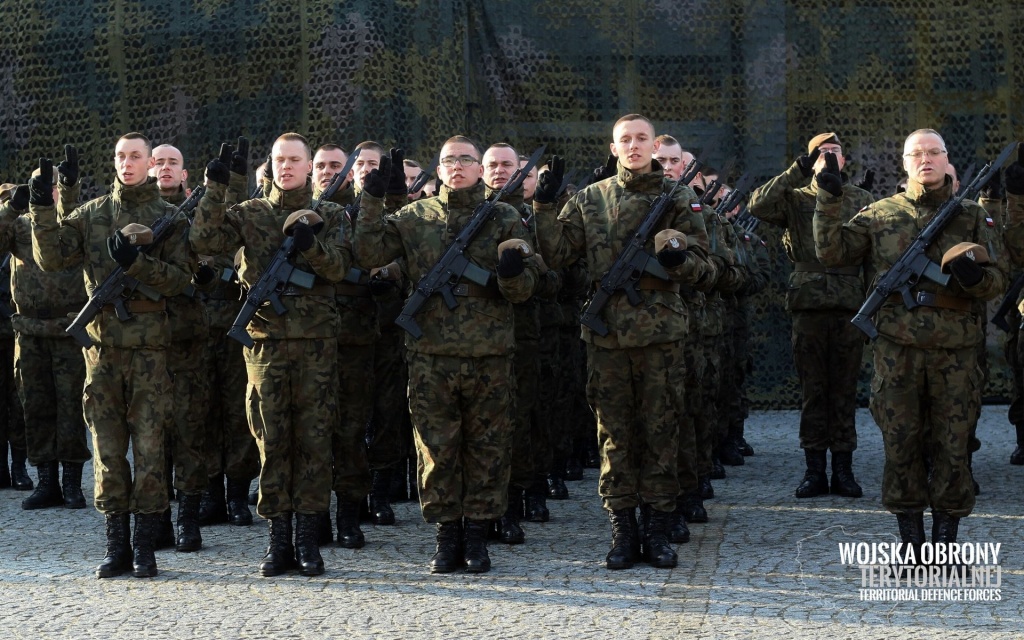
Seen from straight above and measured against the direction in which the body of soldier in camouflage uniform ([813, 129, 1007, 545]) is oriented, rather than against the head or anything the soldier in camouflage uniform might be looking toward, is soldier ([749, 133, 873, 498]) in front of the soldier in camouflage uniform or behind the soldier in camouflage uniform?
behind

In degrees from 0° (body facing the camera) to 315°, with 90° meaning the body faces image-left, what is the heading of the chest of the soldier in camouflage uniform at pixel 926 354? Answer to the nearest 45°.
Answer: approximately 0°

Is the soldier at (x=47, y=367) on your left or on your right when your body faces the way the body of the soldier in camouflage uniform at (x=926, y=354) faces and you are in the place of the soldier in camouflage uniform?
on your right

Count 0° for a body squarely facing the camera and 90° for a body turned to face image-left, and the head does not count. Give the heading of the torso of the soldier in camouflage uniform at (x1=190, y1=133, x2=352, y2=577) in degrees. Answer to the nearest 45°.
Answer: approximately 0°

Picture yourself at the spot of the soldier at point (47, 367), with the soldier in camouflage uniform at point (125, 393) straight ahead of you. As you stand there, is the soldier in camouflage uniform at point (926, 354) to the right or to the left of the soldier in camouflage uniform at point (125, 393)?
left

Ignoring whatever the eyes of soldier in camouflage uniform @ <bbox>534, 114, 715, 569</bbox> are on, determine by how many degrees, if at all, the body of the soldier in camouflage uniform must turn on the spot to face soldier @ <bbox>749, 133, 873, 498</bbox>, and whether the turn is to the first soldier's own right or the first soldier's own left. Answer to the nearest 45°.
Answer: approximately 135° to the first soldier's own left

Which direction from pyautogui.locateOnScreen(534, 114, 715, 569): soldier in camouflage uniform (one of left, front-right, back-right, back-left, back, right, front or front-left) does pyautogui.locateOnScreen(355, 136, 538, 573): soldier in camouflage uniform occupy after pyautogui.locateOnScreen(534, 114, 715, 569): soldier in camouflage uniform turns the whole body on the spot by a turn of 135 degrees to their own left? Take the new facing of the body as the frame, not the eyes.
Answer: back-left

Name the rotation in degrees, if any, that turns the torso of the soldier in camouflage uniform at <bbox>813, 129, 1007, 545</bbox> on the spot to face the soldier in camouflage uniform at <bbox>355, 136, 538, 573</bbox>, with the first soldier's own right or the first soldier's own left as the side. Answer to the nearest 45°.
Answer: approximately 90° to the first soldier's own right

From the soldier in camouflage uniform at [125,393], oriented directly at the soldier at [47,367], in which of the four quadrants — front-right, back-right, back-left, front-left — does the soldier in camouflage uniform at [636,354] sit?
back-right
